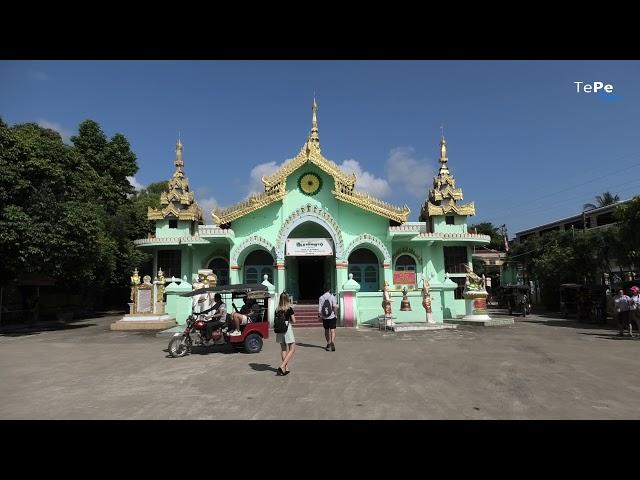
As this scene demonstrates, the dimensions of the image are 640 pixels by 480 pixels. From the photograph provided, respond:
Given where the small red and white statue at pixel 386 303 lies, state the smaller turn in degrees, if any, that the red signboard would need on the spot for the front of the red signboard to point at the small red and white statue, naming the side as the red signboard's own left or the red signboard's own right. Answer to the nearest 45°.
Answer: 0° — it already faces it

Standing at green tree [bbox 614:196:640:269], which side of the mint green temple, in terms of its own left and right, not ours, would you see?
left

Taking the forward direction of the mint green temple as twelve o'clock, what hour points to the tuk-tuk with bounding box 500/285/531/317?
The tuk-tuk is roughly at 8 o'clock from the mint green temple.

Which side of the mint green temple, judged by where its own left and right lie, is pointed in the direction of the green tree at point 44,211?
right

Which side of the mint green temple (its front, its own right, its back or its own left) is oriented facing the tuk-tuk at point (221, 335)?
front

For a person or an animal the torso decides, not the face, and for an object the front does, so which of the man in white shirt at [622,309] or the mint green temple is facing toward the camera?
the mint green temple

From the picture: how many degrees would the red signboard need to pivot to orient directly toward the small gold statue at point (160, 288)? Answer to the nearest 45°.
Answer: approximately 90° to its right

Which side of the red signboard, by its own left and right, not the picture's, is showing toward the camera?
front

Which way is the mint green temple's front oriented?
toward the camera

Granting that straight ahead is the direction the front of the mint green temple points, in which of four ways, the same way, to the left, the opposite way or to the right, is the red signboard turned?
the same way
